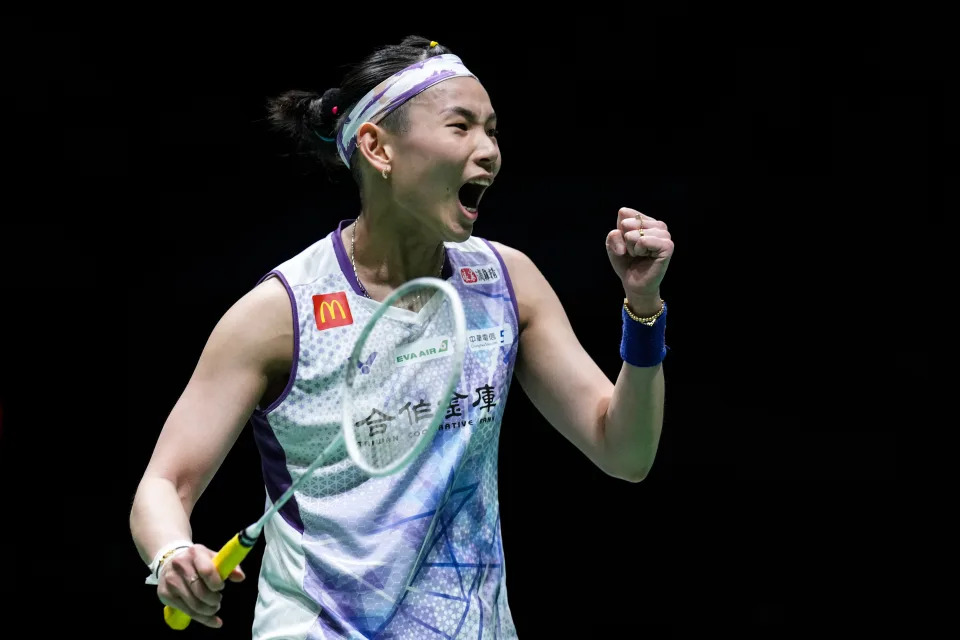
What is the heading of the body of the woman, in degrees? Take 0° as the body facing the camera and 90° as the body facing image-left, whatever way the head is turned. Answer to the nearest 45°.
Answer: approximately 315°
